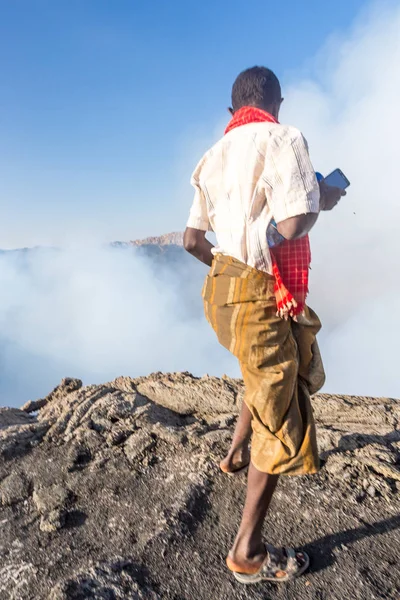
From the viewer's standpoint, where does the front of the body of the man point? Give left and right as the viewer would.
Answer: facing away from the viewer and to the right of the viewer

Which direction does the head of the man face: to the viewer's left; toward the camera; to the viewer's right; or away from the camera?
away from the camera
